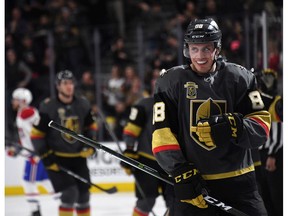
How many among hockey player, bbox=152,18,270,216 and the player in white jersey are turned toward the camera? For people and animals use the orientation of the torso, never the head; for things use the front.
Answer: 1

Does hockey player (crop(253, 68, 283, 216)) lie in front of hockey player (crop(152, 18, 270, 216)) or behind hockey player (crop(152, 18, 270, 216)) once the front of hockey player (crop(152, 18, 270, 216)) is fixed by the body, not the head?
behind

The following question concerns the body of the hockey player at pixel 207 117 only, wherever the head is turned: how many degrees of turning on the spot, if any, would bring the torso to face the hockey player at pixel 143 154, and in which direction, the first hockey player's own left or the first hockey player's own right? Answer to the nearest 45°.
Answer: approximately 180°

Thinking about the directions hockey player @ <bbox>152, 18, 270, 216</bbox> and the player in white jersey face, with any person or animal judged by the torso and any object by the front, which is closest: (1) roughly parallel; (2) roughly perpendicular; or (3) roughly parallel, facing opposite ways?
roughly perpendicular

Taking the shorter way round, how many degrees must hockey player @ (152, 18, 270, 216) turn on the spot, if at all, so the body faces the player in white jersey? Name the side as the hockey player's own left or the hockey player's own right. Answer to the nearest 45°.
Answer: approximately 135° to the hockey player's own right
